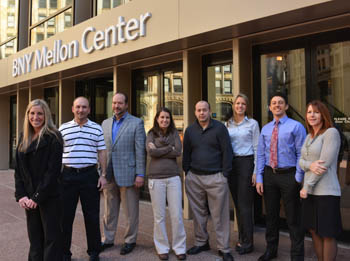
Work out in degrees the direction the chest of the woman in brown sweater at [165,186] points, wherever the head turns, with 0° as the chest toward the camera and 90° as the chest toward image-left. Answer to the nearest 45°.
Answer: approximately 0°

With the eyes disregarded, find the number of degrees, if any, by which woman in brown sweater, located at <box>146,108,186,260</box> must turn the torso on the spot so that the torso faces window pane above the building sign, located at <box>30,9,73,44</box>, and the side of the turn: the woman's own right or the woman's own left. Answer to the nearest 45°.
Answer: approximately 135° to the woman's own right

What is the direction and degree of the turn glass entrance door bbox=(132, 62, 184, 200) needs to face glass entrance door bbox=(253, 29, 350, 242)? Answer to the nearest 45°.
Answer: approximately 90° to its left

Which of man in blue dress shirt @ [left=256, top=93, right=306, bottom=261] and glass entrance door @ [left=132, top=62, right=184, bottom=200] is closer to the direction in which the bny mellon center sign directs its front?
the man in blue dress shirt

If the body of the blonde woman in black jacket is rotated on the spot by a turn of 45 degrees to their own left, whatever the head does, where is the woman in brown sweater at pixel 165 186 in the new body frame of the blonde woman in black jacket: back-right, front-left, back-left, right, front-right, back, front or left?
left

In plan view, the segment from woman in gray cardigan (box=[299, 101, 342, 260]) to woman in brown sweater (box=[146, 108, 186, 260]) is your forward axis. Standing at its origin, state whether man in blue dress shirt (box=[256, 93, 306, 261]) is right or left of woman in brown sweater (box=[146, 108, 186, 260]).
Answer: right

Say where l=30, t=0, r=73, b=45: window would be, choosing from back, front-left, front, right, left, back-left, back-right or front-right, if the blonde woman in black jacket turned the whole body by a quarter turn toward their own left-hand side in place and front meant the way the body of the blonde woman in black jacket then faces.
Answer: back-left

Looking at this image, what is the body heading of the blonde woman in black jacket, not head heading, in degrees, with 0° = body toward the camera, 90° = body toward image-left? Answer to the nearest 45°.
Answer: approximately 45°
